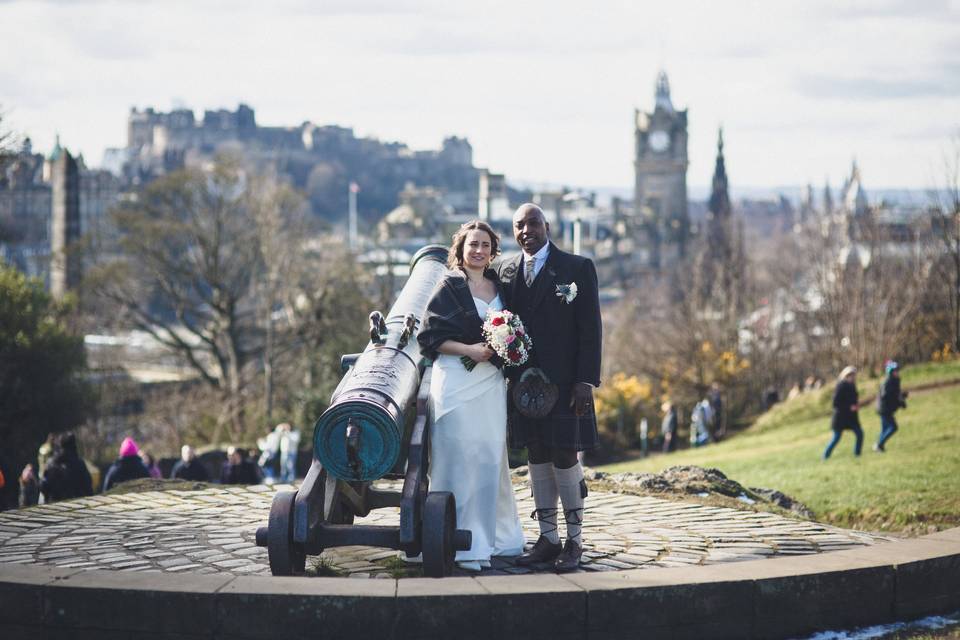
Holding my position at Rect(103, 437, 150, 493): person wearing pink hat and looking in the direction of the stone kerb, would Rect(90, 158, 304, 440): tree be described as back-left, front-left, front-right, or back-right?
back-left

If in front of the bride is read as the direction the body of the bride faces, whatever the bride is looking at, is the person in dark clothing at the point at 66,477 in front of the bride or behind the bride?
behind

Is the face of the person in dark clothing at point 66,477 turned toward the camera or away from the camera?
away from the camera

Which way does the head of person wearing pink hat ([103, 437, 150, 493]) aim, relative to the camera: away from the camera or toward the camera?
away from the camera

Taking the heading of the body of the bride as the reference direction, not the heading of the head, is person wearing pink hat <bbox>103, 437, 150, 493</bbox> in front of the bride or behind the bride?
behind

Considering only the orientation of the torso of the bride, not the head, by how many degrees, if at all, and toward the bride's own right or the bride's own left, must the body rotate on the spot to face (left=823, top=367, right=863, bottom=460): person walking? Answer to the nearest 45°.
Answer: approximately 90° to the bride's own left

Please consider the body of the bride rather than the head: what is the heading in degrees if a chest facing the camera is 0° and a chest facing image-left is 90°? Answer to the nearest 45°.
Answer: approximately 315°

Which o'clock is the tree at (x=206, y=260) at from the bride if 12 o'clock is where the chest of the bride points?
The tree is roughly at 7 o'clock from the bride.

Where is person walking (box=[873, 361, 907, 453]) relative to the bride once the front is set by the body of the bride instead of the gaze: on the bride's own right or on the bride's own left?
on the bride's own left
